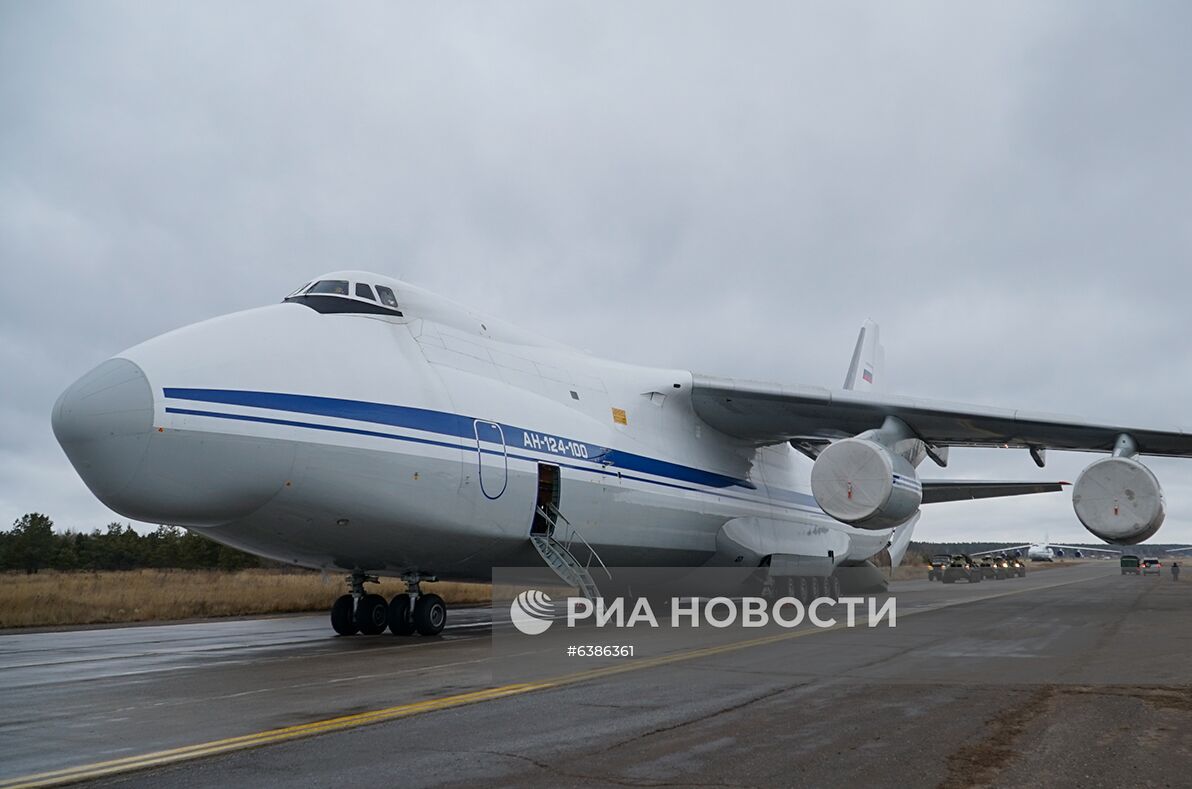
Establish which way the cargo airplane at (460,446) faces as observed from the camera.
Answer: facing the viewer and to the left of the viewer
